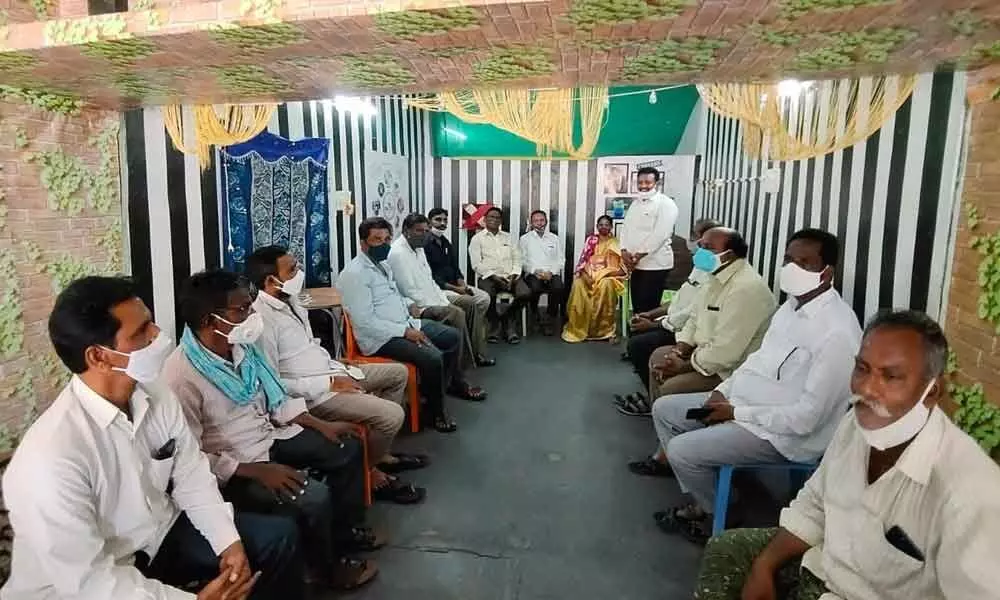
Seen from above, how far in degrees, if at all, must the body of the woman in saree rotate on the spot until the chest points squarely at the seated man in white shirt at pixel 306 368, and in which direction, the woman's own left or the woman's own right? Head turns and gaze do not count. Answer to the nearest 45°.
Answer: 0° — they already face them

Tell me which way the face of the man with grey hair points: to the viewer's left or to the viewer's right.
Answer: to the viewer's left

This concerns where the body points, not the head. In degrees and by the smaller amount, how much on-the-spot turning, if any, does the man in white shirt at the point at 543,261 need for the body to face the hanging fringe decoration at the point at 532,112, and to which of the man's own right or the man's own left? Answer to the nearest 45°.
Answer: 0° — they already face it

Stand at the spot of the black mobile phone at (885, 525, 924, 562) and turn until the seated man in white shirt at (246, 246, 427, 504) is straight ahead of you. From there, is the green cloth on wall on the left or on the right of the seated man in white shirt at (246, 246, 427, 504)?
right

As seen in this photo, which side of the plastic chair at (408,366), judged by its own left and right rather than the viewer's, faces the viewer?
right

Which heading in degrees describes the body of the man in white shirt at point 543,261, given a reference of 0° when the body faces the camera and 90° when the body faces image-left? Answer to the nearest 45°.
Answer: approximately 0°

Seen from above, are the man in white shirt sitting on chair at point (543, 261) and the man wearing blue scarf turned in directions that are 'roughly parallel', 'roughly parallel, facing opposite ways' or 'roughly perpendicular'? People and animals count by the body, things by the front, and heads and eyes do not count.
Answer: roughly perpendicular

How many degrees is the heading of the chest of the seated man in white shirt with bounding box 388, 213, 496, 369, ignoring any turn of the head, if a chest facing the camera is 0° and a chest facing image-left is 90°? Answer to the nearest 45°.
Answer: approximately 315°

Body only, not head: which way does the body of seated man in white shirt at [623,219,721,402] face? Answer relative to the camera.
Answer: to the viewer's left

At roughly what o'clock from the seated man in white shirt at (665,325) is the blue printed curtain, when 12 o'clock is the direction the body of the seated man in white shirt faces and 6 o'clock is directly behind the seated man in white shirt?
The blue printed curtain is roughly at 12 o'clock from the seated man in white shirt.
